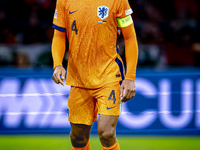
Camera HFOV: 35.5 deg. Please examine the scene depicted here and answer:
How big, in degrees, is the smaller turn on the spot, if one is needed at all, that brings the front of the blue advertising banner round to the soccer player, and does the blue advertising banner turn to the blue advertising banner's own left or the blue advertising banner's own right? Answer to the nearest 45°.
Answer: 0° — it already faces them

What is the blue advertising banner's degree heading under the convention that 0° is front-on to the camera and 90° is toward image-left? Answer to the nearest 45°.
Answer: approximately 0°
